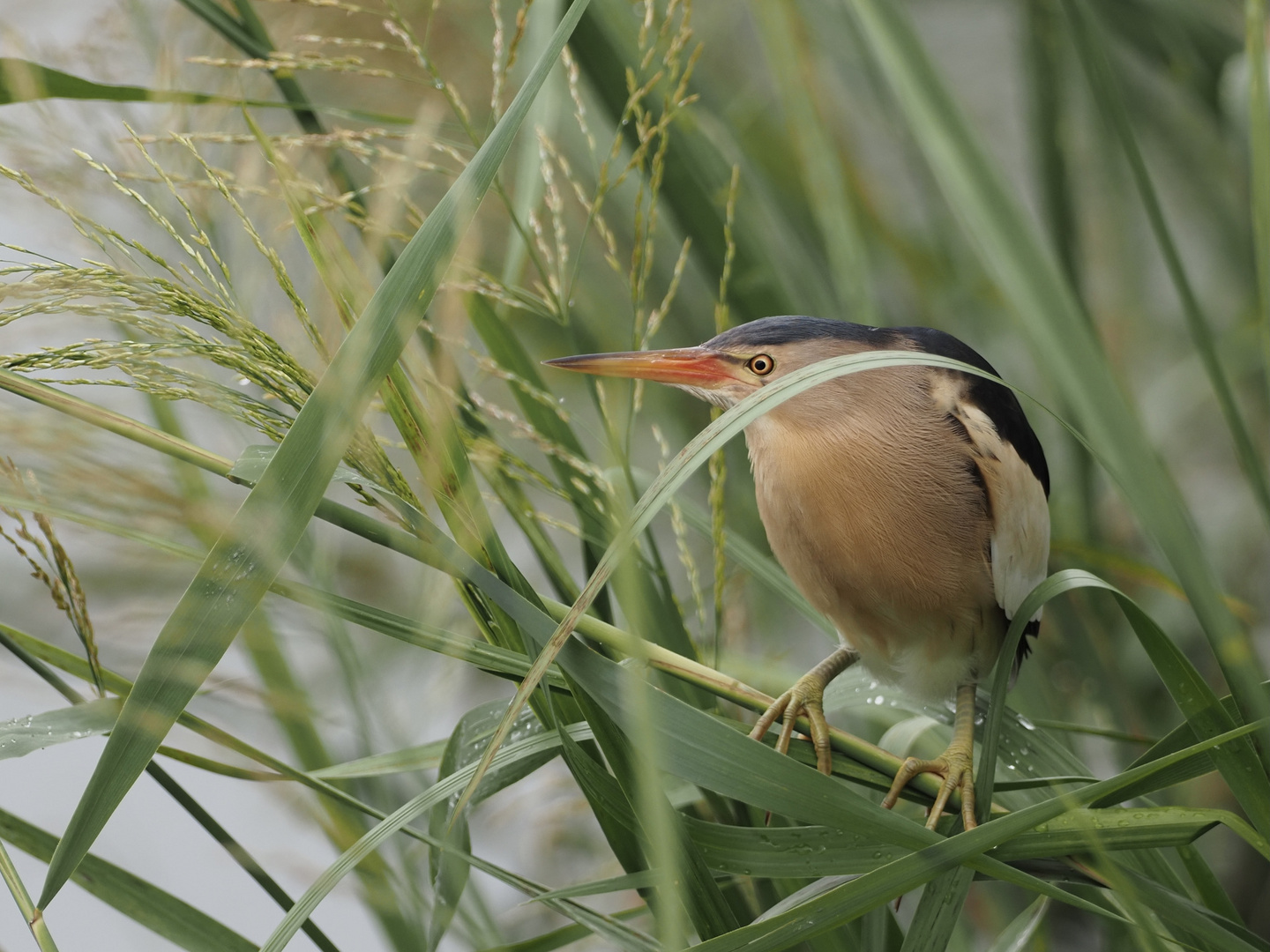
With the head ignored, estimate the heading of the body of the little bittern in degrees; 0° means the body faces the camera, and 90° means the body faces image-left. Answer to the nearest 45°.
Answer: approximately 45°

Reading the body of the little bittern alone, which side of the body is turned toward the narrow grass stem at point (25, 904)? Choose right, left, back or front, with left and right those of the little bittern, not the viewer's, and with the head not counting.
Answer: front
